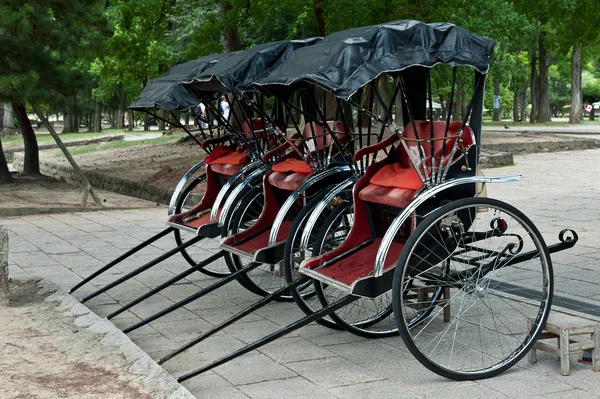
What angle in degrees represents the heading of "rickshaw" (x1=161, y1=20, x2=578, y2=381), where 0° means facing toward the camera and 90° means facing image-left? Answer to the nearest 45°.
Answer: approximately 45°

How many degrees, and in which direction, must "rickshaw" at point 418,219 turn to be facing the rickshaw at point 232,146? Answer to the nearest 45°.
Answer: approximately 90° to its right

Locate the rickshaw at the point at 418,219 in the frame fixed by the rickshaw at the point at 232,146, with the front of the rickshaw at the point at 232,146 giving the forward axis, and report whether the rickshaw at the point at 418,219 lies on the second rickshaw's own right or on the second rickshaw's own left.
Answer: on the second rickshaw's own left

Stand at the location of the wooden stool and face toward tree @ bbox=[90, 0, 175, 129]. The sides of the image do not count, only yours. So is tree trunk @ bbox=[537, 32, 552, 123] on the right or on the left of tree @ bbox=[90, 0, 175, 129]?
right

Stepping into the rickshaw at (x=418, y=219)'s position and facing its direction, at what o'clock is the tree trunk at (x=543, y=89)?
The tree trunk is roughly at 5 o'clock from the rickshaw.

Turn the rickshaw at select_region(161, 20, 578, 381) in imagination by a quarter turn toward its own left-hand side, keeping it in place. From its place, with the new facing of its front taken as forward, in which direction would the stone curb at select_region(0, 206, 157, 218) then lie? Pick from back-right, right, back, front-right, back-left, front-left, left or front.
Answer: back

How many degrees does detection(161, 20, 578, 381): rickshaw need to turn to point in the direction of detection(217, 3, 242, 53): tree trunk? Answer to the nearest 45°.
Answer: approximately 135° to its right

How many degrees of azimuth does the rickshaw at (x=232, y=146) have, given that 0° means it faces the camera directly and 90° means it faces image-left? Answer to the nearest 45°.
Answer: approximately 45°

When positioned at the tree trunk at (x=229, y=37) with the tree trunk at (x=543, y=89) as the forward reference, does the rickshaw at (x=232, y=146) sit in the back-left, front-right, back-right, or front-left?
back-right
